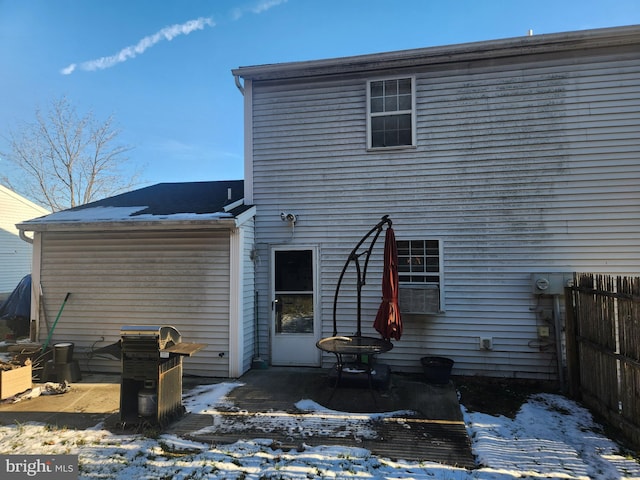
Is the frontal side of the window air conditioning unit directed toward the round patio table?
no

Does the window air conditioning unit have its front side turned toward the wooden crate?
no

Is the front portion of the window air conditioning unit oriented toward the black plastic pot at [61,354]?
no

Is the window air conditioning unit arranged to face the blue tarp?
no
